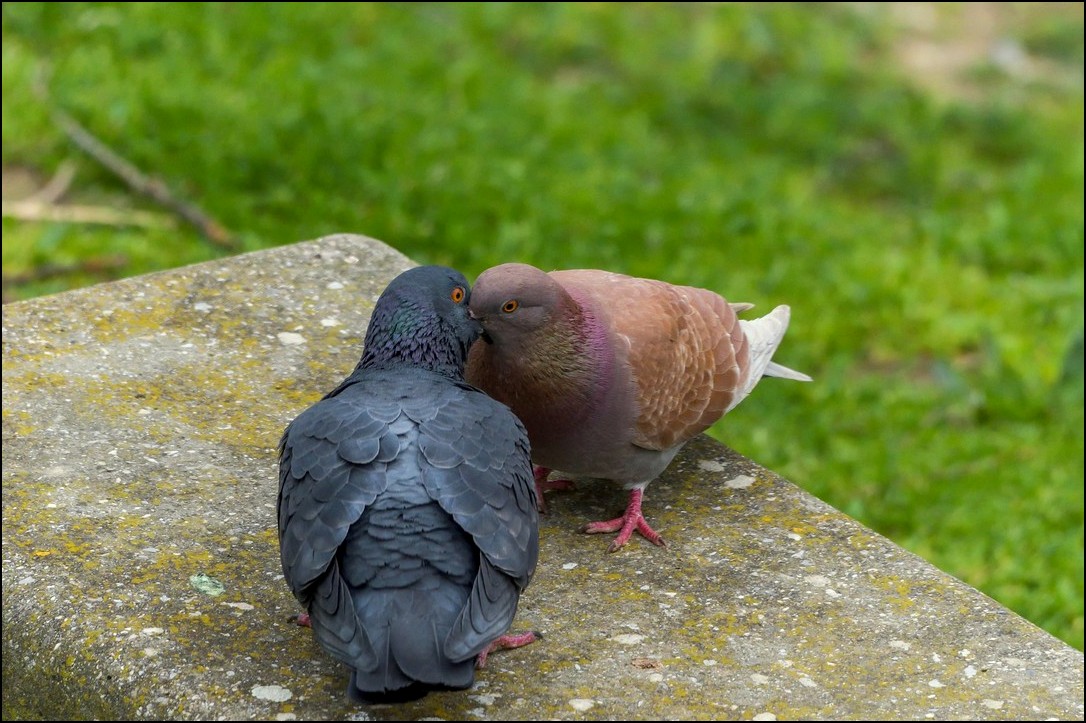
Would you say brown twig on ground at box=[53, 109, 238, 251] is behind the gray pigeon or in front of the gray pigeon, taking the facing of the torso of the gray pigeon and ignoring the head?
in front

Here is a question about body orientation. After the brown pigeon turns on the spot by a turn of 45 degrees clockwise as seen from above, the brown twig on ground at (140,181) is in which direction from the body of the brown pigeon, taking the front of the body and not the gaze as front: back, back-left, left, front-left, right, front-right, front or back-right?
front-right

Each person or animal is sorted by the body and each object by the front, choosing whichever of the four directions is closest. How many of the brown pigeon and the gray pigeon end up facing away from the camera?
1

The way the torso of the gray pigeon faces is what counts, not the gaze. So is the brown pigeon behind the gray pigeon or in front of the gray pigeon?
in front

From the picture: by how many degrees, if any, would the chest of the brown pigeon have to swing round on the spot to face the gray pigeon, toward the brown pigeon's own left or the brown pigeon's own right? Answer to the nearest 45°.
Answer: approximately 45° to the brown pigeon's own left

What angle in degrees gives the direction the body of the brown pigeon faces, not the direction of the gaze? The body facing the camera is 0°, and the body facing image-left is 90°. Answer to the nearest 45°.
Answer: approximately 45°

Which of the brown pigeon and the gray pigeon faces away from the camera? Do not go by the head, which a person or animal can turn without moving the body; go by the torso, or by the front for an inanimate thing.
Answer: the gray pigeon

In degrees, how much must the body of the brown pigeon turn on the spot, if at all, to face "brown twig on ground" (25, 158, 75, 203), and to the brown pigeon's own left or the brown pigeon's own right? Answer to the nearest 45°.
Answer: approximately 90° to the brown pigeon's own right

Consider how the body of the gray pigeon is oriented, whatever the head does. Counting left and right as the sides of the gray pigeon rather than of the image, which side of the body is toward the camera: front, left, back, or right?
back

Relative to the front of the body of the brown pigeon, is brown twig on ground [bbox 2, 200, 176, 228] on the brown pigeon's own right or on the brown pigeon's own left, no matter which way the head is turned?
on the brown pigeon's own right

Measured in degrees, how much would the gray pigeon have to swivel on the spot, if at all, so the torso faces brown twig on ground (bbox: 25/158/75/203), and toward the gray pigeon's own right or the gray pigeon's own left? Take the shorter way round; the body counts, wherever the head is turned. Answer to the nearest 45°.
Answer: approximately 45° to the gray pigeon's own left
